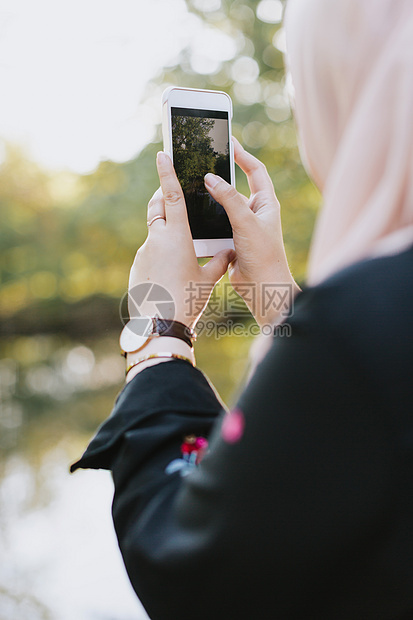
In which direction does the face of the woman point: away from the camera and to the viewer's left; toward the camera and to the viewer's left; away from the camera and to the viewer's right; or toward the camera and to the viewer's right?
away from the camera and to the viewer's left

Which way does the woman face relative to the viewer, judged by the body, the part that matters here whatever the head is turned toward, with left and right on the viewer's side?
facing away from the viewer and to the left of the viewer
